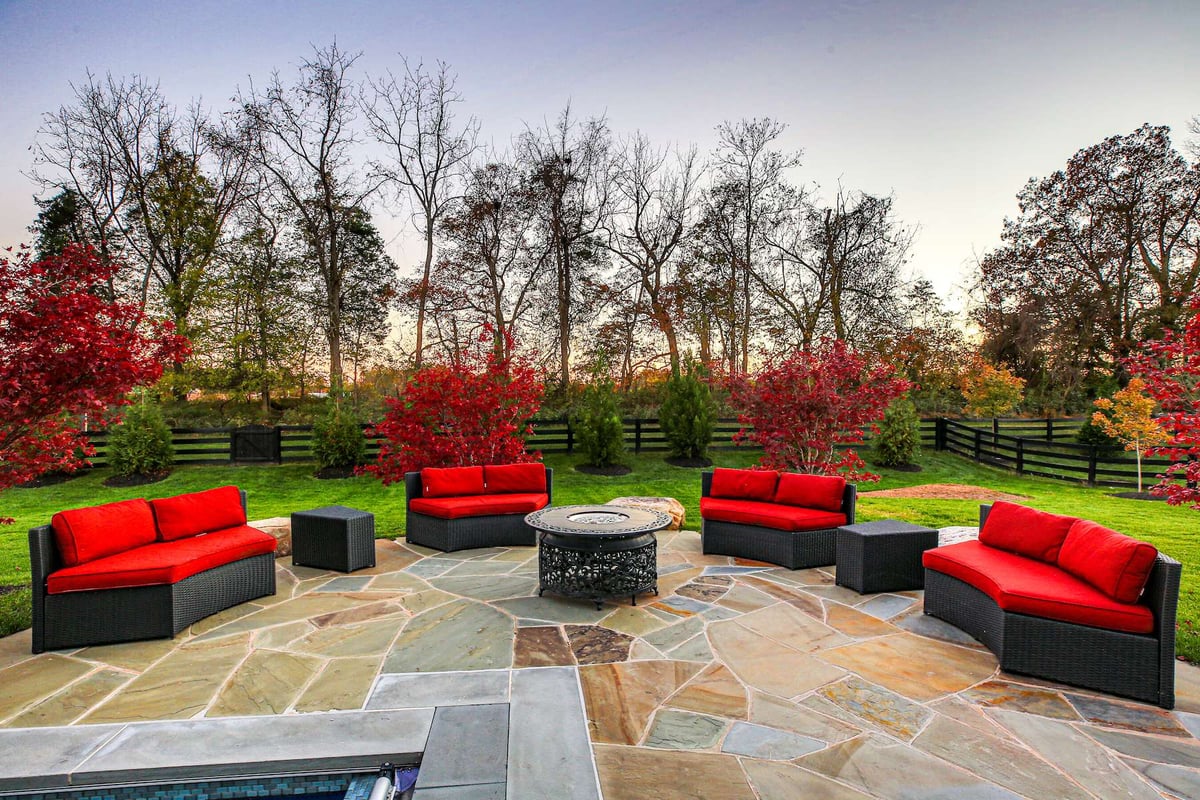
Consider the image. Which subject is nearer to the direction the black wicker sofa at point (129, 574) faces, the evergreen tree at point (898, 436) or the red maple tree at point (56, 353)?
the evergreen tree

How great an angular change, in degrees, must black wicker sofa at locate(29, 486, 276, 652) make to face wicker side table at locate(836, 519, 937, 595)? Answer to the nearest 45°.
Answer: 0° — it already faces it

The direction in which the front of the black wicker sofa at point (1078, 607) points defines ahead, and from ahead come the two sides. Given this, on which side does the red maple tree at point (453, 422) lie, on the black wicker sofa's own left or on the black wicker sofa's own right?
on the black wicker sofa's own right

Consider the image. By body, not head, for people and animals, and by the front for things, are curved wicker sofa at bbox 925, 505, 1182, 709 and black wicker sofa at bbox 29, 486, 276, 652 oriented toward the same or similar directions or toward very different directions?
very different directions

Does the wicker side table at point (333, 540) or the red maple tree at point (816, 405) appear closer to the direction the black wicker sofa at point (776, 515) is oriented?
the wicker side table

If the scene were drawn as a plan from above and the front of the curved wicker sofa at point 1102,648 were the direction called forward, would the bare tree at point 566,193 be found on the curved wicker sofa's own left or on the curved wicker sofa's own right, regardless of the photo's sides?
on the curved wicker sofa's own right

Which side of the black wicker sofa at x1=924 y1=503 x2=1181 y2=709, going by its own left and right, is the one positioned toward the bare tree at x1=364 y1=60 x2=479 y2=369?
right

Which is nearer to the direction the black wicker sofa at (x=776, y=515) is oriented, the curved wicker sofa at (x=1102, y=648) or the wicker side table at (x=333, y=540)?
the wicker side table

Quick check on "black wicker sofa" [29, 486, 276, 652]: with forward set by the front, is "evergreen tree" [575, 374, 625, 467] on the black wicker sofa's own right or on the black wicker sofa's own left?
on the black wicker sofa's own left

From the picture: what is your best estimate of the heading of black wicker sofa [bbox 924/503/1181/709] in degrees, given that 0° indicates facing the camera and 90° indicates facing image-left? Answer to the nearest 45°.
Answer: approximately 45°

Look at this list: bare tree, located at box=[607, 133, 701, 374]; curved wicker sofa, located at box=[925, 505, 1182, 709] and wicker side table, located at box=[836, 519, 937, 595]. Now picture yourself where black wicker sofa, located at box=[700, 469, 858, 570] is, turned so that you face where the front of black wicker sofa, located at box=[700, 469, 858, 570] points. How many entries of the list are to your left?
2
